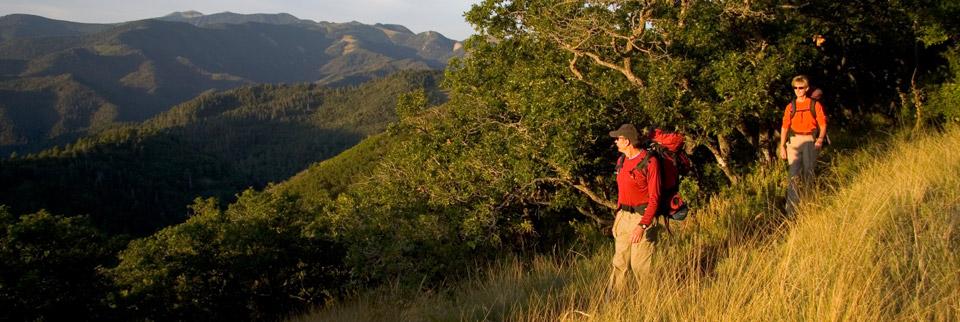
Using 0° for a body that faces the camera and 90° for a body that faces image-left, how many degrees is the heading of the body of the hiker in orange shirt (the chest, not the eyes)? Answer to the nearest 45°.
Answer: approximately 0°

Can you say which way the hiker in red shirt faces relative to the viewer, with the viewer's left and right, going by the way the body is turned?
facing the viewer and to the left of the viewer

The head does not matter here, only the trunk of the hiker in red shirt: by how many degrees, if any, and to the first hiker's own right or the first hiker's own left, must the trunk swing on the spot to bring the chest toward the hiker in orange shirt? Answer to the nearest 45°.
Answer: approximately 180°

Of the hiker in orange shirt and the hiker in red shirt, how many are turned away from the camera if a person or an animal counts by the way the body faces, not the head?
0

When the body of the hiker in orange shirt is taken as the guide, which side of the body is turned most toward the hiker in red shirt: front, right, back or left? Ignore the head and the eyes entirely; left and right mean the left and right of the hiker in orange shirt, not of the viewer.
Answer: front
